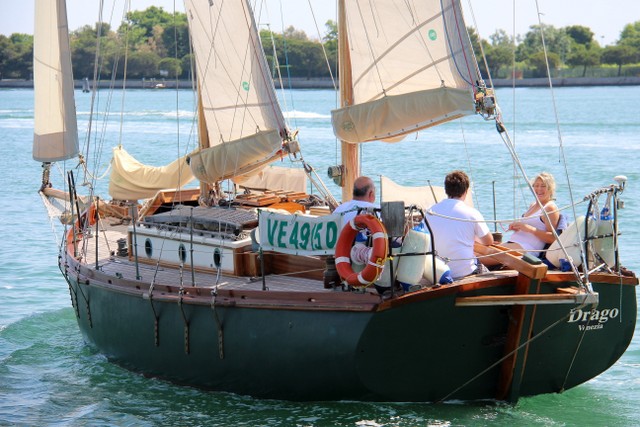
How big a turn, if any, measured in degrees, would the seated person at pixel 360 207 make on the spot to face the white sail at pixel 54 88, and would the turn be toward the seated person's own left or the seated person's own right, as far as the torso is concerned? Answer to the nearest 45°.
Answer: approximately 90° to the seated person's own left

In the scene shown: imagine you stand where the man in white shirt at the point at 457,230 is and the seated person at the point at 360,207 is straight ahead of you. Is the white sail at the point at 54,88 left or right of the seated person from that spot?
right

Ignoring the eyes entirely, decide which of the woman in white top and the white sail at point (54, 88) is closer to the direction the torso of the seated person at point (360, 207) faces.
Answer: the woman in white top

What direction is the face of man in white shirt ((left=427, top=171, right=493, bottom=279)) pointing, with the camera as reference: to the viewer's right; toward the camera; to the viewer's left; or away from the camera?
away from the camera

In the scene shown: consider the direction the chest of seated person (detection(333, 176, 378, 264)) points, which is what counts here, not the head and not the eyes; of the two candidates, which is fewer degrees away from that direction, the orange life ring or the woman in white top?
the woman in white top

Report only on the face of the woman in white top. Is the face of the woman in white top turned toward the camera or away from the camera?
toward the camera

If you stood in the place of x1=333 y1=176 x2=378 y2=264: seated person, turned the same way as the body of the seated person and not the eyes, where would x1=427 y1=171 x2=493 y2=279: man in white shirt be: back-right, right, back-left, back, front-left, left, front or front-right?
front-right

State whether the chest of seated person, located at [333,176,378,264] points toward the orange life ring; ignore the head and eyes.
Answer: no

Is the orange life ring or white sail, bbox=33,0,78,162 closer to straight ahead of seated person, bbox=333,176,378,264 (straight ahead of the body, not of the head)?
the white sail

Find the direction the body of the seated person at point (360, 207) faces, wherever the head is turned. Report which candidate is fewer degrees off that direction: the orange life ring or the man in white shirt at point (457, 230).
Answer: the man in white shirt
